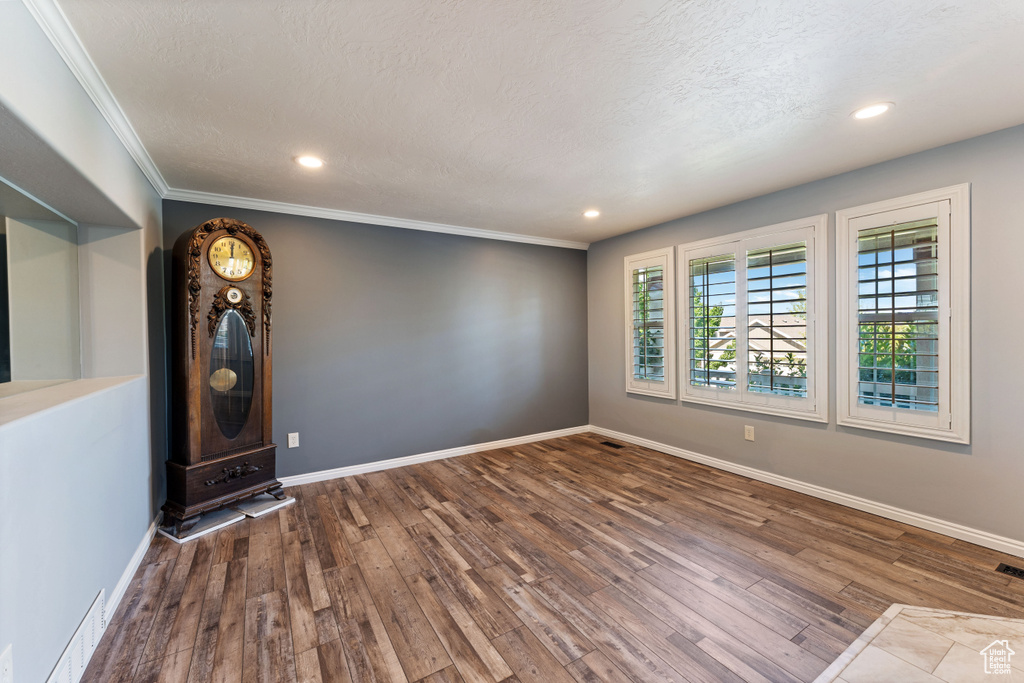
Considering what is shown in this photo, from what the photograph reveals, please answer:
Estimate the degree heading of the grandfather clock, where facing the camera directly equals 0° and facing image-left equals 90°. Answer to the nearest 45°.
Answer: approximately 315°

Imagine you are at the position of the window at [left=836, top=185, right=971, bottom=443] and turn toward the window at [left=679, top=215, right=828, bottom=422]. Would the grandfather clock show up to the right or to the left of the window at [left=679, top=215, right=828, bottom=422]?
left
